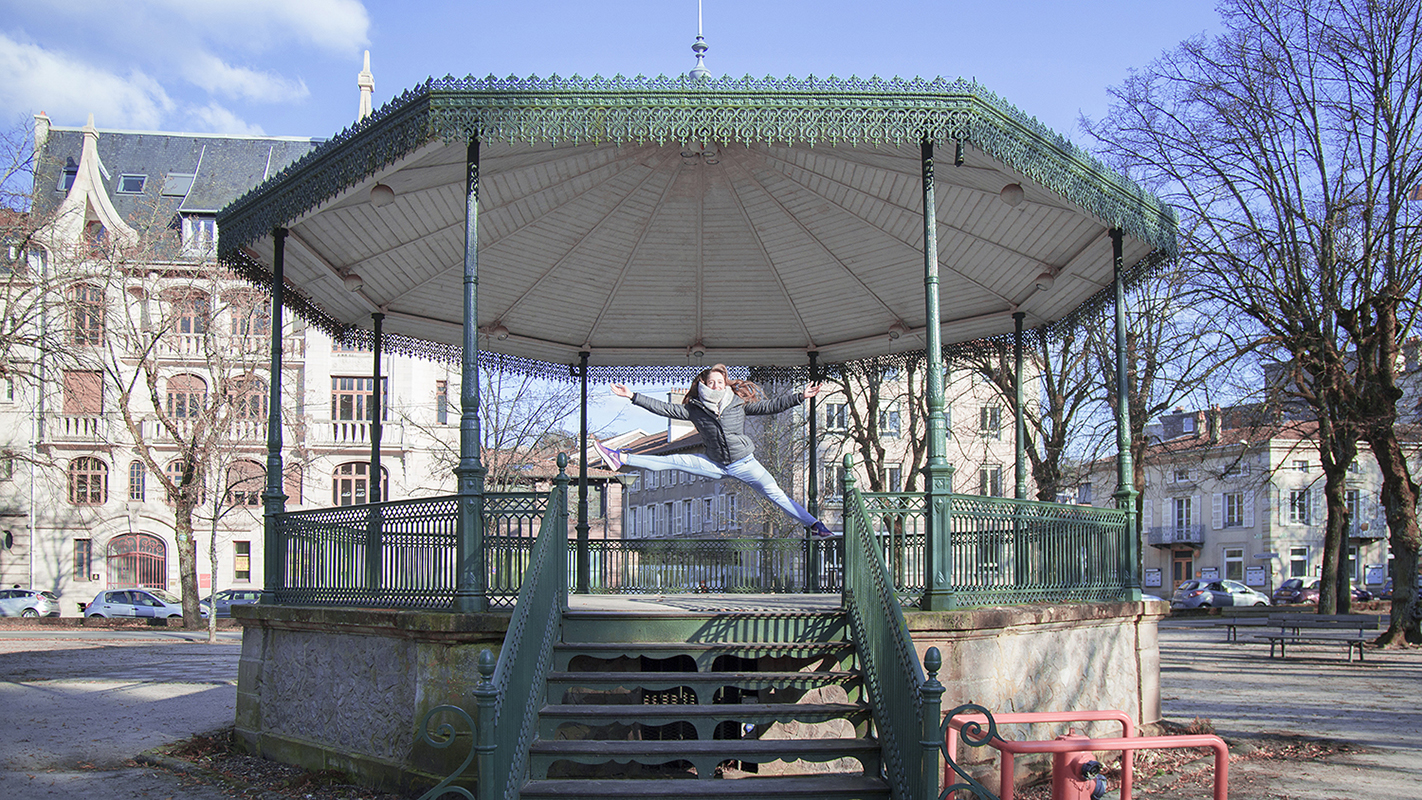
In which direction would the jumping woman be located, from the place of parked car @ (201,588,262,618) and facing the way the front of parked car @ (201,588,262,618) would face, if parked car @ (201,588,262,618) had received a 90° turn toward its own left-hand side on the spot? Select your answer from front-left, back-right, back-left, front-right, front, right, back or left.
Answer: front

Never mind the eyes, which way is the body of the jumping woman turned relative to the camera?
toward the camera

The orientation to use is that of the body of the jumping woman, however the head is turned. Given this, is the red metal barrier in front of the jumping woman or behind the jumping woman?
in front

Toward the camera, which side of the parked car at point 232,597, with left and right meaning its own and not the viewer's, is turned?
left

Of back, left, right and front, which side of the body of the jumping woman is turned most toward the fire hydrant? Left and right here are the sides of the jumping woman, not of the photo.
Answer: front

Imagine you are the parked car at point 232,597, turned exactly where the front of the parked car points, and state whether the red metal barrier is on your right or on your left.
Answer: on your left
